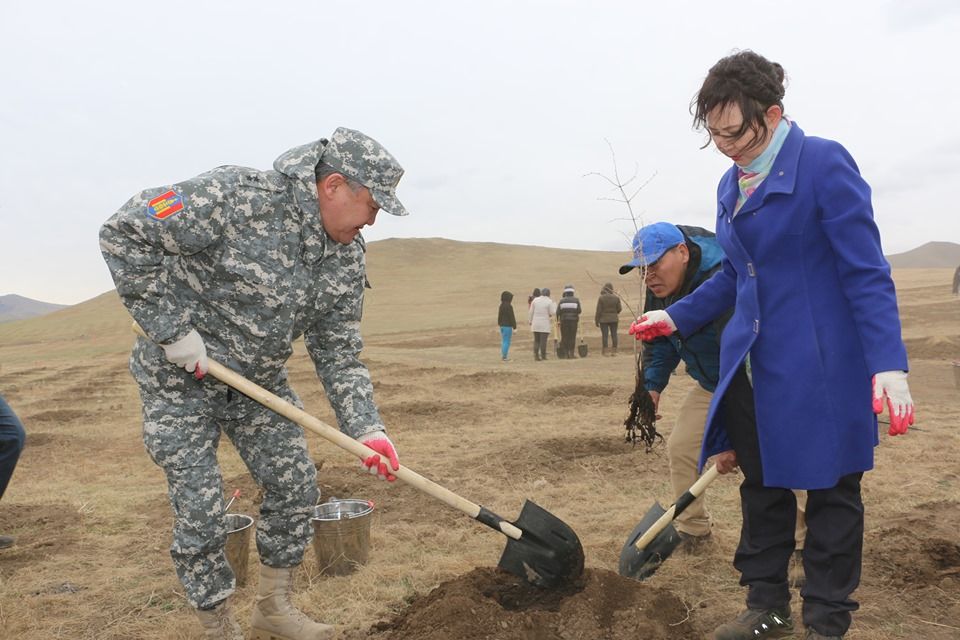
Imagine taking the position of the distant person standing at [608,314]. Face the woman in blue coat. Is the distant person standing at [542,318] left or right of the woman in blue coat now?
right

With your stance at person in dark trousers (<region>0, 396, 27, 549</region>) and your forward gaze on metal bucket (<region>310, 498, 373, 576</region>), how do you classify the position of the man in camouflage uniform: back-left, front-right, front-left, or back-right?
front-right

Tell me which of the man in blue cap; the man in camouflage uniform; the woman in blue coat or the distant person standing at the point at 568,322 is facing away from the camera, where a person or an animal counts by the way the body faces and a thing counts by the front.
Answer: the distant person standing

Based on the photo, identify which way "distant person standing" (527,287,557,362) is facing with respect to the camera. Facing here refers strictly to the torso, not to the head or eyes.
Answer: away from the camera

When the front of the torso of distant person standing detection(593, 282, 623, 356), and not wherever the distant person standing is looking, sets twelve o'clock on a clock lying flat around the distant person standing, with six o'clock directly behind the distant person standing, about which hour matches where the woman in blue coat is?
The woman in blue coat is roughly at 6 o'clock from the distant person standing.

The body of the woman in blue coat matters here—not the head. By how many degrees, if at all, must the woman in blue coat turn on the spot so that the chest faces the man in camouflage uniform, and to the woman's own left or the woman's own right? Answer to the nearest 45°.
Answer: approximately 45° to the woman's own right

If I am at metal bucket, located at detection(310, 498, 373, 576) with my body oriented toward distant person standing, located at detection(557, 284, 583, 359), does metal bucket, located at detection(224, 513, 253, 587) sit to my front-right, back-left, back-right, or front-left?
back-left

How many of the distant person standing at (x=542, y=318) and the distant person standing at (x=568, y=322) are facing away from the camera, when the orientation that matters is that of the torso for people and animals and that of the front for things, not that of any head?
2

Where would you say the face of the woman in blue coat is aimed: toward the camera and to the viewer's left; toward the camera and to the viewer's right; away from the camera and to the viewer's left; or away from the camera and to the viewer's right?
toward the camera and to the viewer's left

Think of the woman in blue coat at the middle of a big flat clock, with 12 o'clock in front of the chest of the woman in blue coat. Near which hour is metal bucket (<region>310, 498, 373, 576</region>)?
The metal bucket is roughly at 2 o'clock from the woman in blue coat.

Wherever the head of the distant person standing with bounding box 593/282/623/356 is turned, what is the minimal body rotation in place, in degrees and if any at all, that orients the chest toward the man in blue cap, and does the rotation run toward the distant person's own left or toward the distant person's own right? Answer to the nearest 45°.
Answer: approximately 180°

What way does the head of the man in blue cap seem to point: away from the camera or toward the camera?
toward the camera

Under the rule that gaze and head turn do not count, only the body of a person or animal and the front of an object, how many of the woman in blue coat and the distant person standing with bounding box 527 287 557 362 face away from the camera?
1

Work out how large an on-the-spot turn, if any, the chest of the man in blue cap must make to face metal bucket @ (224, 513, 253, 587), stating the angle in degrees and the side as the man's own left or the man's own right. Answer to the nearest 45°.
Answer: approximately 45° to the man's own right

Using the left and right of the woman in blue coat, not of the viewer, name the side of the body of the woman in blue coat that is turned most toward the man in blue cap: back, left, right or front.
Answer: right

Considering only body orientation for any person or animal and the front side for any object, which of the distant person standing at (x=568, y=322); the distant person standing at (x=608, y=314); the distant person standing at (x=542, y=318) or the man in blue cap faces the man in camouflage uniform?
the man in blue cap

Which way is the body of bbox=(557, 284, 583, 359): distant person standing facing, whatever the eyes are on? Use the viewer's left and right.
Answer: facing away from the viewer

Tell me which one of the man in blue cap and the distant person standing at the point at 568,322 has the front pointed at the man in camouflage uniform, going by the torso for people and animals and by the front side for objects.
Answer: the man in blue cap

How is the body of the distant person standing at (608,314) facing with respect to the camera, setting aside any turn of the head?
away from the camera
